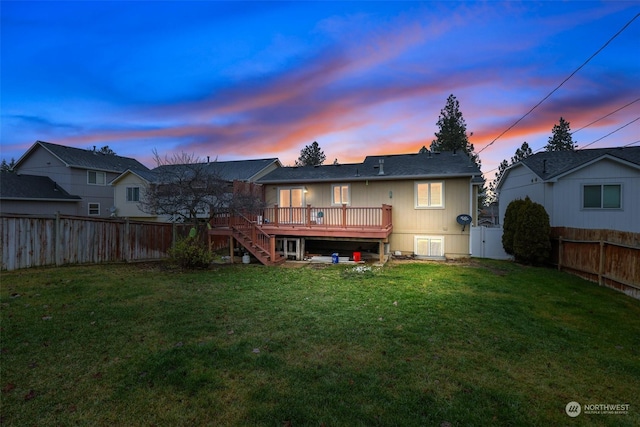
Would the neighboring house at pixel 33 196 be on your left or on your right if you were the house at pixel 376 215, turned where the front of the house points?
on your left

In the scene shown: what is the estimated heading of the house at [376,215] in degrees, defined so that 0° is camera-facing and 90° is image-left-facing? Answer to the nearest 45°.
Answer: approximately 180°

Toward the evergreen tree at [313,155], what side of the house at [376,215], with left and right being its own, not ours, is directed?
front

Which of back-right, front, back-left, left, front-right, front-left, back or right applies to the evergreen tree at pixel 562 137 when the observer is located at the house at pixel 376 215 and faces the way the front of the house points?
front-right

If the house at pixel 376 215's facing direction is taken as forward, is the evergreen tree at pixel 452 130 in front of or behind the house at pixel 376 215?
in front

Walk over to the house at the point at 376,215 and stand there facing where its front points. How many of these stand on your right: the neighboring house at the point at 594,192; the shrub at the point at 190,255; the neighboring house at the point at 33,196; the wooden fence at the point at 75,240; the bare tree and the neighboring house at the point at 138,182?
1

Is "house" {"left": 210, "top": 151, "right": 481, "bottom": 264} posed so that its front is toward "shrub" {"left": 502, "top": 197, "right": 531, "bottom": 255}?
no

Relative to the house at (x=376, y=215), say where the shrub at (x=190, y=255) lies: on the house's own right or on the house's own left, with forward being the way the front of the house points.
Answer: on the house's own left

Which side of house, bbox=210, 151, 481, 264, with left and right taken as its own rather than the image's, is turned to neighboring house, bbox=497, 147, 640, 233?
right

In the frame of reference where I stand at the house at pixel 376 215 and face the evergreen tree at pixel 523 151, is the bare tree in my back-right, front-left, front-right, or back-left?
back-left

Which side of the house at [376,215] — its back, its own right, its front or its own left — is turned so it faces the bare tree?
left

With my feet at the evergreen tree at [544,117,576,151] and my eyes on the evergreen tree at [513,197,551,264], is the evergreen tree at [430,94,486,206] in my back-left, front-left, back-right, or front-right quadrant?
front-right

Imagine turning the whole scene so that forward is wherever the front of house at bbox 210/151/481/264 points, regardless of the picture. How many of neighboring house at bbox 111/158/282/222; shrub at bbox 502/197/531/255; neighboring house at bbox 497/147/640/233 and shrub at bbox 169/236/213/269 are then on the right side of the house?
2

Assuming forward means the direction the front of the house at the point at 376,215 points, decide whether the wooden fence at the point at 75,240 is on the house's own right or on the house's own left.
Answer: on the house's own left
